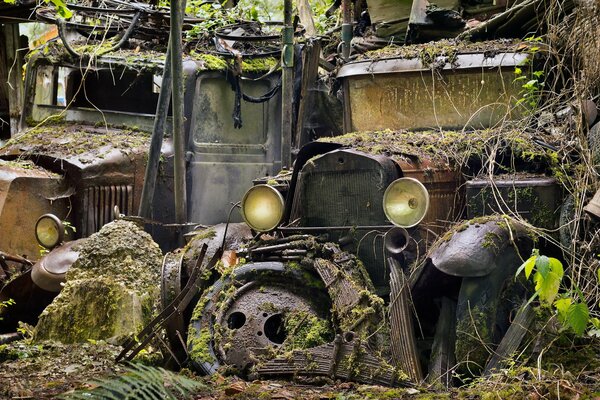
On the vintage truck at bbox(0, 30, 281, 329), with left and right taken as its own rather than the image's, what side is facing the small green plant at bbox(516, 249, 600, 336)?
left

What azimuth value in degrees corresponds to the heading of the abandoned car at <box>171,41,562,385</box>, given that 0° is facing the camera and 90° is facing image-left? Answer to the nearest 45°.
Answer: approximately 45°

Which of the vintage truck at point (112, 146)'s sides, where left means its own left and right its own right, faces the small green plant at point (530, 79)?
left

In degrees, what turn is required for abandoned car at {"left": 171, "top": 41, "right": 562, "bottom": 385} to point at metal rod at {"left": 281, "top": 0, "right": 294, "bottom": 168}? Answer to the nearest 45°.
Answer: approximately 135° to its right

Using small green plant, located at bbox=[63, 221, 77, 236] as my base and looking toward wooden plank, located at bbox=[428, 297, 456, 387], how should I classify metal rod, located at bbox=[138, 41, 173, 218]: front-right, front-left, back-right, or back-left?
front-left

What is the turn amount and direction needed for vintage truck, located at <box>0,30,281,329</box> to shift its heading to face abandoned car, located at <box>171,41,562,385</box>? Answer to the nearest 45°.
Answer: approximately 90° to its left

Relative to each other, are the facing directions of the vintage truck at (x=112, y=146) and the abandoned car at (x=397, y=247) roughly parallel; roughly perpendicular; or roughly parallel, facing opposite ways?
roughly parallel

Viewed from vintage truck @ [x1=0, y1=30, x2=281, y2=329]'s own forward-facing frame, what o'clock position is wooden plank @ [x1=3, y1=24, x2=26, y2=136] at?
The wooden plank is roughly at 4 o'clock from the vintage truck.

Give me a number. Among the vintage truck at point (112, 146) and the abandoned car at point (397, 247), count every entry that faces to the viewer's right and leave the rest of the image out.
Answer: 0

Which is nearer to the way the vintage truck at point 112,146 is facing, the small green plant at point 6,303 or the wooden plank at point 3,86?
the small green plant

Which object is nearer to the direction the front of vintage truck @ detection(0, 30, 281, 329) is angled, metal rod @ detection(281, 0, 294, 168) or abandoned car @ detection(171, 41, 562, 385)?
the abandoned car

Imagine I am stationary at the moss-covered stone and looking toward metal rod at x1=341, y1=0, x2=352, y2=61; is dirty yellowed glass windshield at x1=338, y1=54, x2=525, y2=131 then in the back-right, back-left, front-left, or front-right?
front-right

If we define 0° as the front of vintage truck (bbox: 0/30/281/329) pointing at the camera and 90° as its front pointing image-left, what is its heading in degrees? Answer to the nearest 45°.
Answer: approximately 45°
